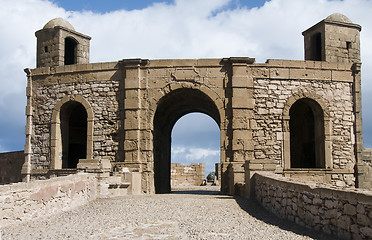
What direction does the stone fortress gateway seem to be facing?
toward the camera
